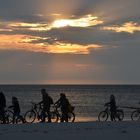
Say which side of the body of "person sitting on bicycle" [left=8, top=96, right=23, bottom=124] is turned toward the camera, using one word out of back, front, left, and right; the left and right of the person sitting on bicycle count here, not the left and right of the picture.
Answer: left

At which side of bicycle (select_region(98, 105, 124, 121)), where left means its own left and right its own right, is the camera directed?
left

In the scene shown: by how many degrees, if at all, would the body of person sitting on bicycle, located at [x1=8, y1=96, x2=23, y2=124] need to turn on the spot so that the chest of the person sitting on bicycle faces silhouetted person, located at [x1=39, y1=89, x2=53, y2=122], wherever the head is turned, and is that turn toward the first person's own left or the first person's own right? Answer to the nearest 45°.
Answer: approximately 180°

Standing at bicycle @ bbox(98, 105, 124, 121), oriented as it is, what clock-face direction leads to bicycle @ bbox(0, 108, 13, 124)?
bicycle @ bbox(0, 108, 13, 124) is roughly at 11 o'clock from bicycle @ bbox(98, 105, 124, 121).

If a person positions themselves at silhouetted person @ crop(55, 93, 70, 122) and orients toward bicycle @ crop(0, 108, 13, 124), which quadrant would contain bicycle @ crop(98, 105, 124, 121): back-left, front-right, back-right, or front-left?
back-right

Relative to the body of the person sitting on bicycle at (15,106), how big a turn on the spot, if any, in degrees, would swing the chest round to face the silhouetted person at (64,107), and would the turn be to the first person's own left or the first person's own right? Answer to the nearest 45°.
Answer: approximately 180°
